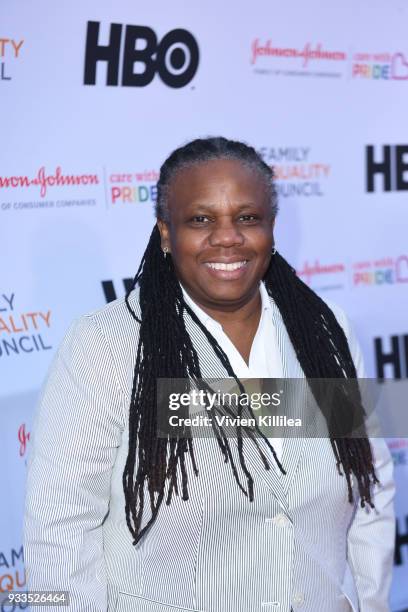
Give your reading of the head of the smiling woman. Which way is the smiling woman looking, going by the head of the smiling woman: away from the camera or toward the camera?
toward the camera

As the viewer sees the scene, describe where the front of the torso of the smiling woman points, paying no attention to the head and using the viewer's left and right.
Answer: facing the viewer and to the right of the viewer
